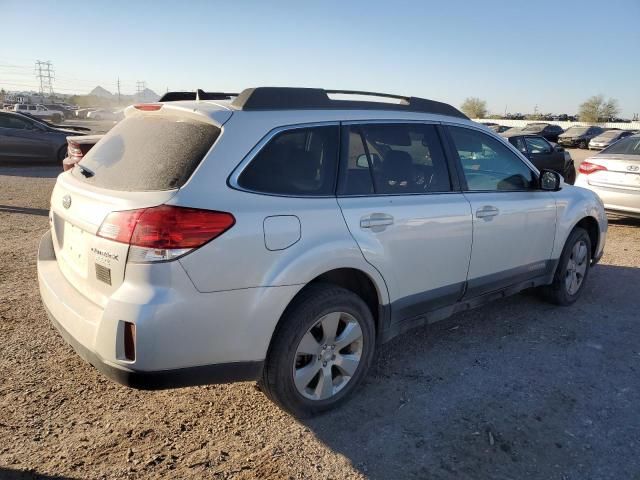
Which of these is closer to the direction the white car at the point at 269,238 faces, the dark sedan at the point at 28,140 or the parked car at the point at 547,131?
the parked car

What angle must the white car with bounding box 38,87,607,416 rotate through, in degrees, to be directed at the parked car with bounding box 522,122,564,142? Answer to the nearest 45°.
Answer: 0° — it already faces it

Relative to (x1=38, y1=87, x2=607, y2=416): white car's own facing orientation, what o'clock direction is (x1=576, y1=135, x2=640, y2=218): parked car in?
The parked car is roughly at 12 o'clock from the white car.

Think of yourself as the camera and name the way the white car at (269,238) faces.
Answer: facing away from the viewer and to the right of the viewer

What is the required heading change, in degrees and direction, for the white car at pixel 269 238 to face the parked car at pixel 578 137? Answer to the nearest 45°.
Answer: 0° — it already faces it

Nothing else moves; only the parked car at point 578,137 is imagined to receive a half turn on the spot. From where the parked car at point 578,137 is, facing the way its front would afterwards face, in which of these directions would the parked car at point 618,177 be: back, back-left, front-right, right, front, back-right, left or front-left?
back-right

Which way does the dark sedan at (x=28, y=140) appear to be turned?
to the viewer's right

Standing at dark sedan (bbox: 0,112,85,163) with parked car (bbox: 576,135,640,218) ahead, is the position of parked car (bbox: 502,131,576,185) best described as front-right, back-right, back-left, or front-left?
front-left

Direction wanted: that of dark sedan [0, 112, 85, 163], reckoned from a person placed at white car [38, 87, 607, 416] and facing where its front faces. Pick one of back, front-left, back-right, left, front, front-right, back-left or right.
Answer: left

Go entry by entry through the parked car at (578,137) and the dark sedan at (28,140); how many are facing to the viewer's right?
1

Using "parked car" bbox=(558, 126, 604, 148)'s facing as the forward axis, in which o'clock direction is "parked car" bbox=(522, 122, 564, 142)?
"parked car" bbox=(522, 122, 564, 142) is roughly at 3 o'clock from "parked car" bbox=(558, 126, 604, 148).
